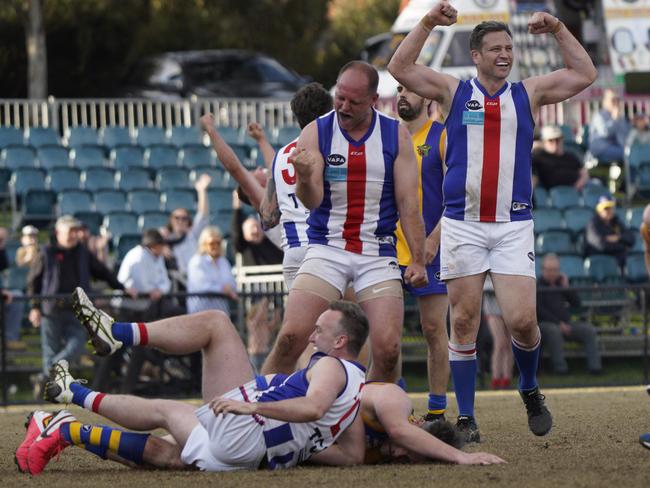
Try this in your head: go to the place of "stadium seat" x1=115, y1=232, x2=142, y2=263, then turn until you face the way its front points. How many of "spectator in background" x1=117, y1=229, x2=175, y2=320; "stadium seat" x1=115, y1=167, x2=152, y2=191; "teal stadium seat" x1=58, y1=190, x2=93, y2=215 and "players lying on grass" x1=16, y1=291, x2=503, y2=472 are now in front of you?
2

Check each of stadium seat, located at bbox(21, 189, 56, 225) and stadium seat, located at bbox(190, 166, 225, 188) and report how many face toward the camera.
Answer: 2

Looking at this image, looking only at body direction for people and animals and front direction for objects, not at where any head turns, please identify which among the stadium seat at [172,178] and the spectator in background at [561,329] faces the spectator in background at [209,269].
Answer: the stadium seat

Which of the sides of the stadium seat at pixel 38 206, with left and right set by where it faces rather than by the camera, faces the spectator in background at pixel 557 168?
left

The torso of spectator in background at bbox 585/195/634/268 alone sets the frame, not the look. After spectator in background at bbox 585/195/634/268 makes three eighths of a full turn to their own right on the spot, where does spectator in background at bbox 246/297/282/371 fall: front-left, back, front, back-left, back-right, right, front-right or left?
left

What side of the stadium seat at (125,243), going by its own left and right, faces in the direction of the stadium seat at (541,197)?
left

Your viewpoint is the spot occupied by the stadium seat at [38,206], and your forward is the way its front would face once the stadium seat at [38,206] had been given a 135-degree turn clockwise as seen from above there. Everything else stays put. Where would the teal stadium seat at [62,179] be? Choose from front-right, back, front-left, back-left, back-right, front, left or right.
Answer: right
